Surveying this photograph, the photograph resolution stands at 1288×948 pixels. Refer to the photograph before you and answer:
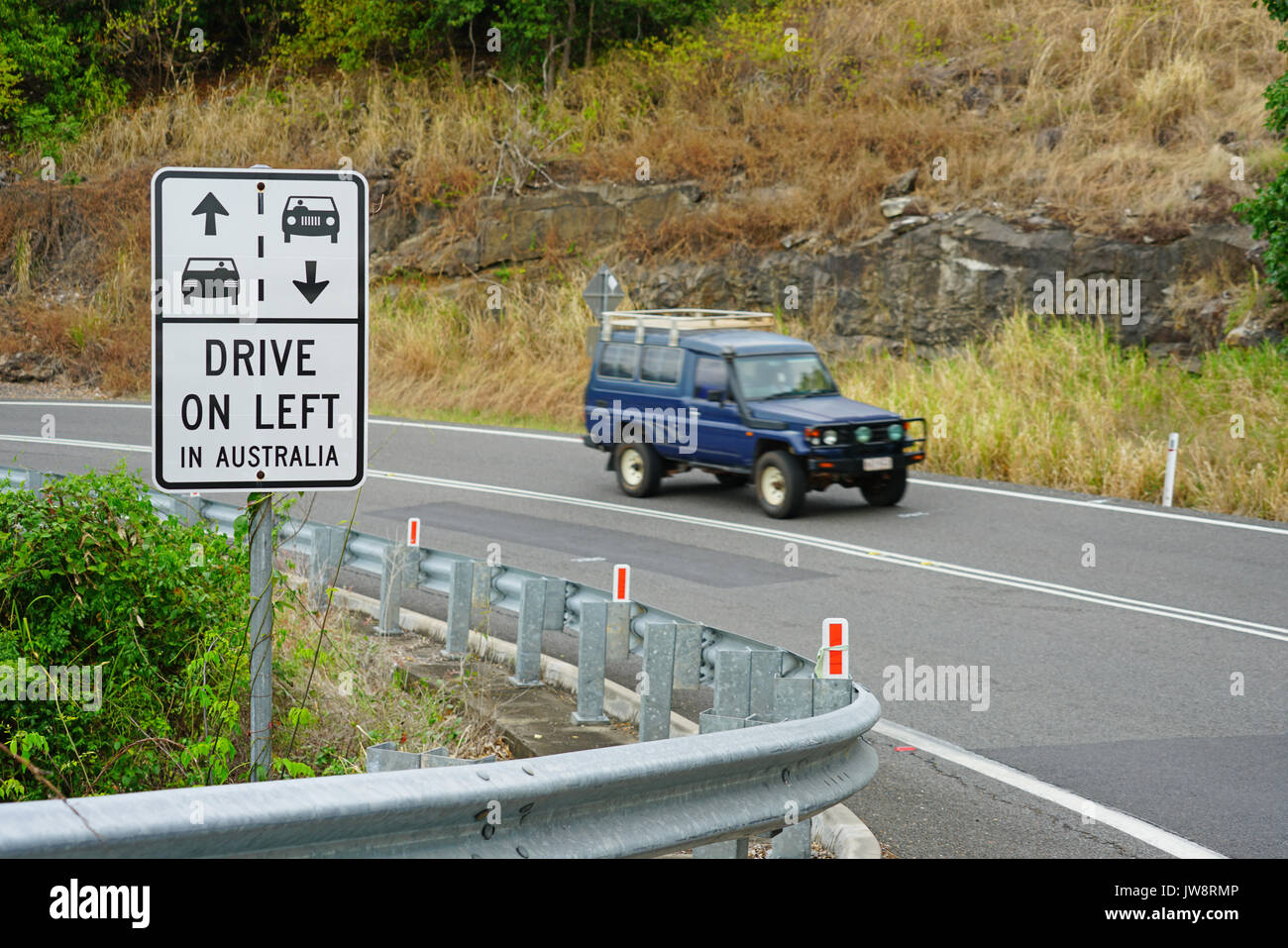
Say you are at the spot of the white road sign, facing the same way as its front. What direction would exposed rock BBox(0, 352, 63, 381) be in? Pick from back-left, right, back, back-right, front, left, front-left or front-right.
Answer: back

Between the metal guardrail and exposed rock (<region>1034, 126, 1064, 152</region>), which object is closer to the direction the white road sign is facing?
the metal guardrail

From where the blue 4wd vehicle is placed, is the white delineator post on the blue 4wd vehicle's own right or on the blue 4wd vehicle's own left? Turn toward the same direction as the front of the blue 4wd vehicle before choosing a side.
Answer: on the blue 4wd vehicle's own left

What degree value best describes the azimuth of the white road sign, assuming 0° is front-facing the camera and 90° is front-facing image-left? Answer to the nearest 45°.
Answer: approximately 0°

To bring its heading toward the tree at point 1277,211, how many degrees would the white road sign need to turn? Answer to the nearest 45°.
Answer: approximately 135° to its left

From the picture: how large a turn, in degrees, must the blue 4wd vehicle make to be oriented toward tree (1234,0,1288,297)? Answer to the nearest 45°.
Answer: approximately 45° to its left
